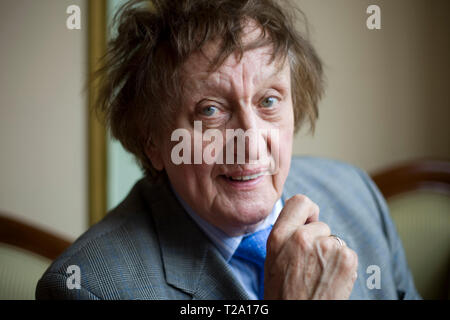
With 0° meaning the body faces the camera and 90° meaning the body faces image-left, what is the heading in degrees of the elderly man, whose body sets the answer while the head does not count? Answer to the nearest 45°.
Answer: approximately 315°
